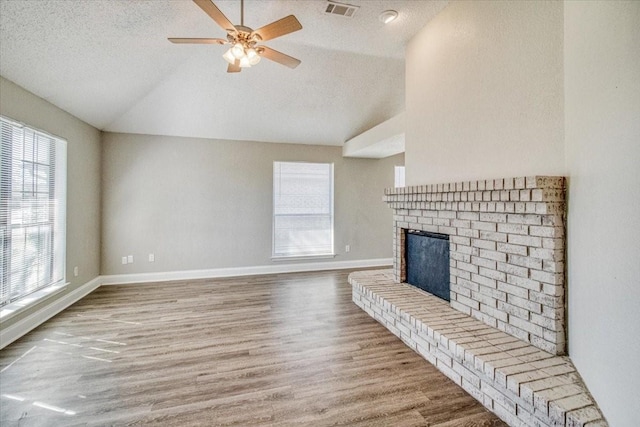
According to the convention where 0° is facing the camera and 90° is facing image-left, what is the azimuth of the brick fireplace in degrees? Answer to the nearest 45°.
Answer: approximately 45°

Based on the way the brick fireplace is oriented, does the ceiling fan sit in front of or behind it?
in front
